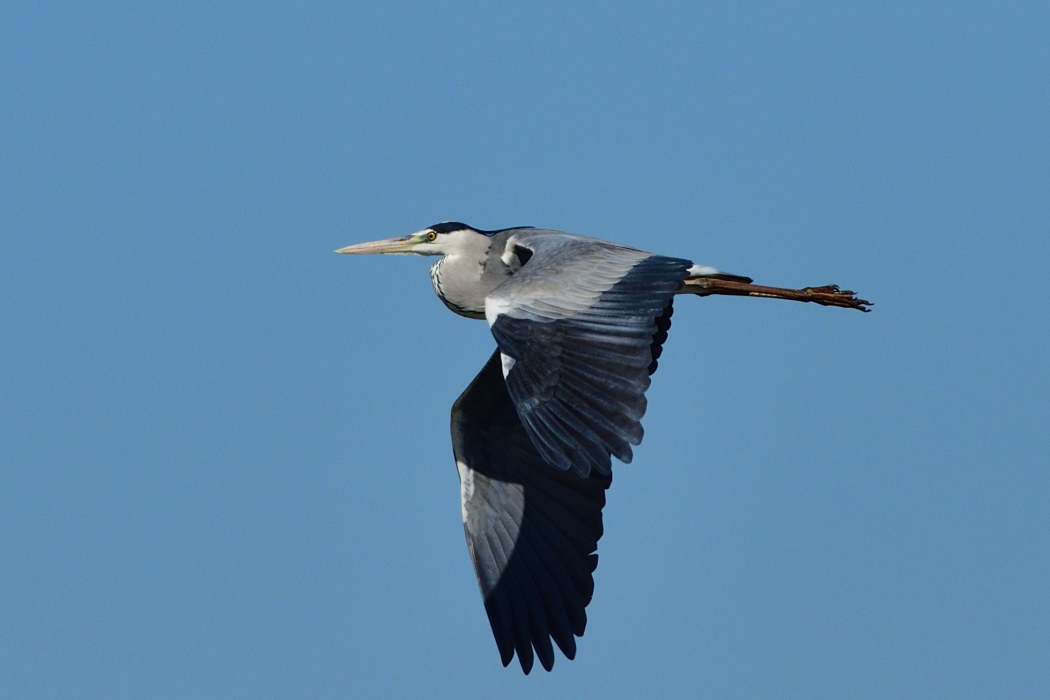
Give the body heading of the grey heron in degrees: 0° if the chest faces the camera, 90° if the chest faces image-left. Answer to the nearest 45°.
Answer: approximately 90°
